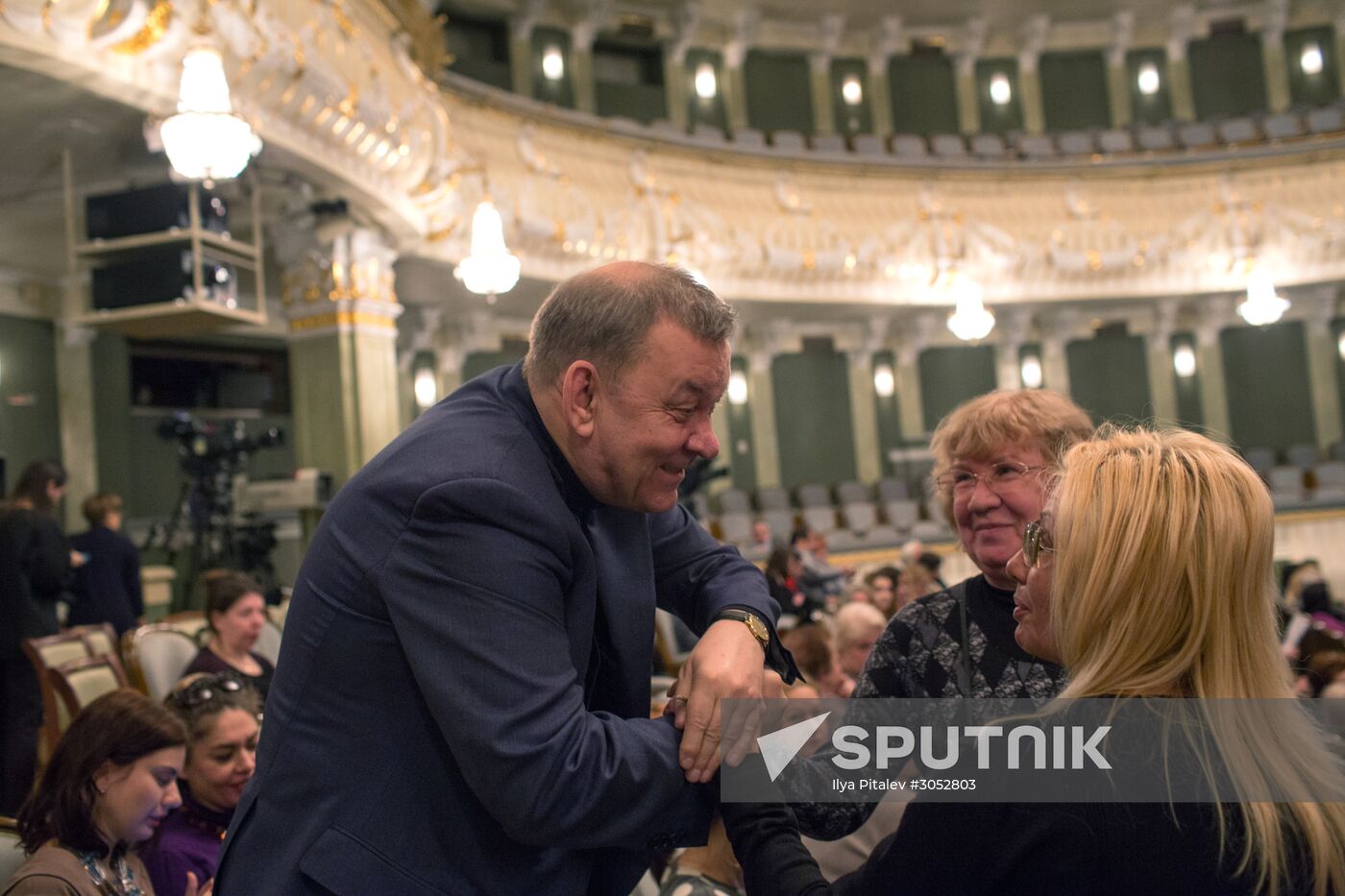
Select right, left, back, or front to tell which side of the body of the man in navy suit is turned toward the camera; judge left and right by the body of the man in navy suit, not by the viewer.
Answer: right
